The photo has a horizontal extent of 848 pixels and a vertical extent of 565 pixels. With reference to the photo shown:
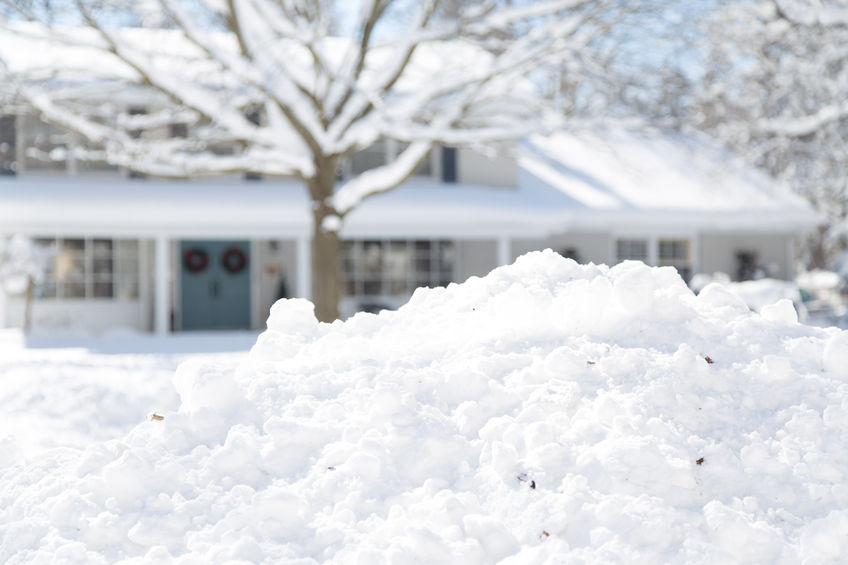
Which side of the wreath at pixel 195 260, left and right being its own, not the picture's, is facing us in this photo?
front

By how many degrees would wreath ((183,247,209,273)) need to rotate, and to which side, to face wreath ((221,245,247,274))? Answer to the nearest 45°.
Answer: approximately 90° to its left

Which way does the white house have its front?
toward the camera

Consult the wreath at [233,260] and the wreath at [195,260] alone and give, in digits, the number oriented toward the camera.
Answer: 2

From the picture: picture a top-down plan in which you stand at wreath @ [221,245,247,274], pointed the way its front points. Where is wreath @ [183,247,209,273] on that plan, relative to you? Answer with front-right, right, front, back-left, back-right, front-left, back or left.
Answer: right
